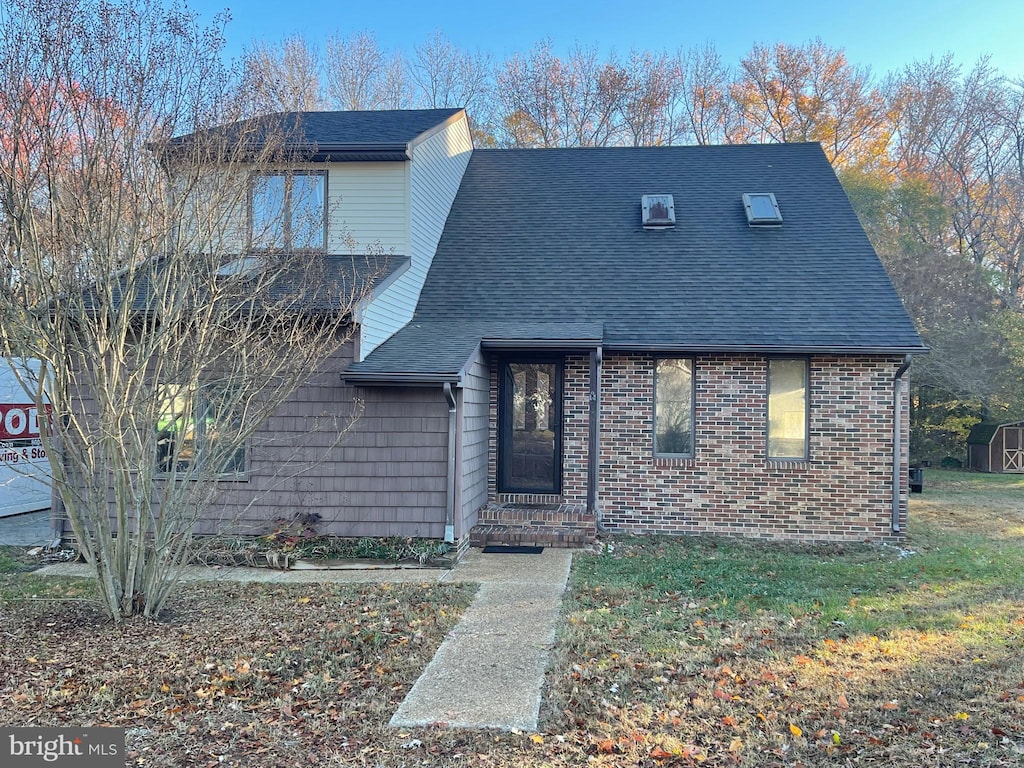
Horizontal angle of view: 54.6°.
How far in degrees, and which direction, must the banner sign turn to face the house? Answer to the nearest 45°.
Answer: approximately 45° to its left

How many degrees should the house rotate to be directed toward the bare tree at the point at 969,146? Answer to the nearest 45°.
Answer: approximately 135° to its left

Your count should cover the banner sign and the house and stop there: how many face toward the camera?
2

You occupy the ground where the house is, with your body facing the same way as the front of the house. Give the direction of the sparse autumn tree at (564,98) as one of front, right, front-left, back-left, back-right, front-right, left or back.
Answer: back

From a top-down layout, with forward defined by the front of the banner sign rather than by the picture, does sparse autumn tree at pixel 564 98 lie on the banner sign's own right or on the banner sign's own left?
on the banner sign's own left

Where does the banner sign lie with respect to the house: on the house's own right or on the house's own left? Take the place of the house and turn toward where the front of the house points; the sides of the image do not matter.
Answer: on the house's own right

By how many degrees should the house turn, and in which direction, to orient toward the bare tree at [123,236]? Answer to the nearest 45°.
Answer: approximately 45° to its right

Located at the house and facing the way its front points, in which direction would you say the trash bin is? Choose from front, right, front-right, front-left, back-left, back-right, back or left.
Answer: back-left

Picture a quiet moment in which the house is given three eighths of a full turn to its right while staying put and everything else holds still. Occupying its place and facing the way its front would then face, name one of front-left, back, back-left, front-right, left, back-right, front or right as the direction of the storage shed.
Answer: right

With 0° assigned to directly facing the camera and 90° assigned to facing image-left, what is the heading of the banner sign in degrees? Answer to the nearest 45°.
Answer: approximately 0°

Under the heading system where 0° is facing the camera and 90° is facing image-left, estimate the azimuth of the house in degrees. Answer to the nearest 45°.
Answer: approximately 0°

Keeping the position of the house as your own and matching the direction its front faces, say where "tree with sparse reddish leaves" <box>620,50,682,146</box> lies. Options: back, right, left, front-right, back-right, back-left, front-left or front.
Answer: back

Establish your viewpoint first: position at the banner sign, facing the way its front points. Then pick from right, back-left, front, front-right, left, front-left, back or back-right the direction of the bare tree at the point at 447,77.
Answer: back-left
